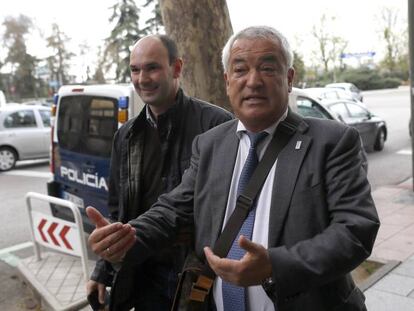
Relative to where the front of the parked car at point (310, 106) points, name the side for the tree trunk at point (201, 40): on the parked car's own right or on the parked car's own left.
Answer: on the parked car's own right

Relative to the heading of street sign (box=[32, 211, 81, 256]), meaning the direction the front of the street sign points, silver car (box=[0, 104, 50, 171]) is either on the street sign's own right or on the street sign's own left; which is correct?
on the street sign's own right

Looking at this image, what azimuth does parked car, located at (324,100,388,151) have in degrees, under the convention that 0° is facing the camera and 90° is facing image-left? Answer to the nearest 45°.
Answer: approximately 315°

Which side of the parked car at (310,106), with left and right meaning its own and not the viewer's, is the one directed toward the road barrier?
right

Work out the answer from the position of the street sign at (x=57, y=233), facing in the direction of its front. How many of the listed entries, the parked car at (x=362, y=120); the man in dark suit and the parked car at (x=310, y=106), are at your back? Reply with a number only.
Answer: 2

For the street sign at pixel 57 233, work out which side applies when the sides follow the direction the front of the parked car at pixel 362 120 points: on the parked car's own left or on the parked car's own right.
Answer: on the parked car's own right
